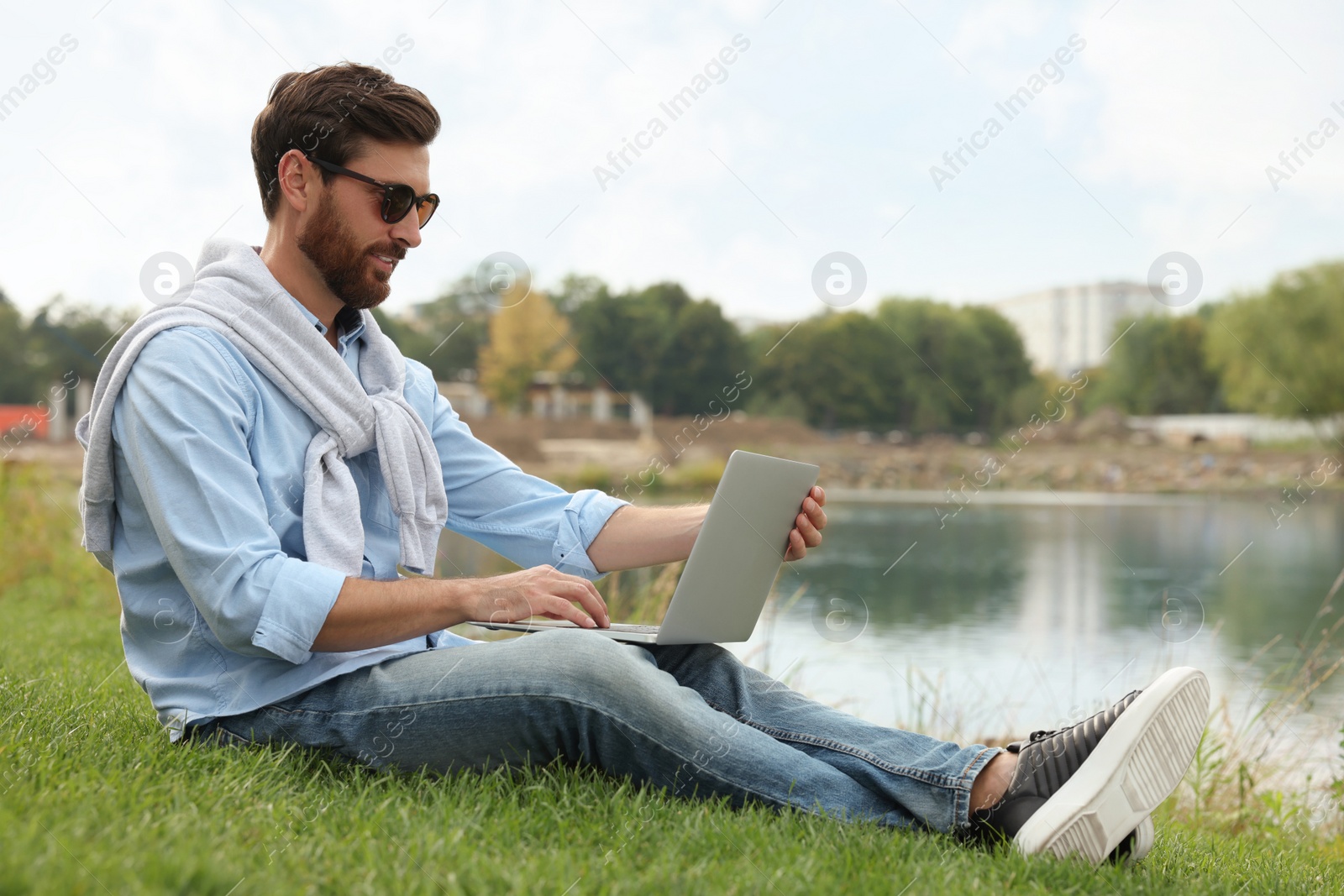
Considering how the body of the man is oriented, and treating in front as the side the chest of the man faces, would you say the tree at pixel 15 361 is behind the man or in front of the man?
behind

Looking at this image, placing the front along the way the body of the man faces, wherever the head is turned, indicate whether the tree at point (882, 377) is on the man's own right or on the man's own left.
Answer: on the man's own left

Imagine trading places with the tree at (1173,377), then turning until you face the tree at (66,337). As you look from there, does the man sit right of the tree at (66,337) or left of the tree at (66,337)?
left

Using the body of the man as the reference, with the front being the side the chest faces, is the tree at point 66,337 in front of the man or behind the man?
behind

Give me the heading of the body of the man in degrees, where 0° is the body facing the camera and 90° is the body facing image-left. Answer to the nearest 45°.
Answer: approximately 315°
